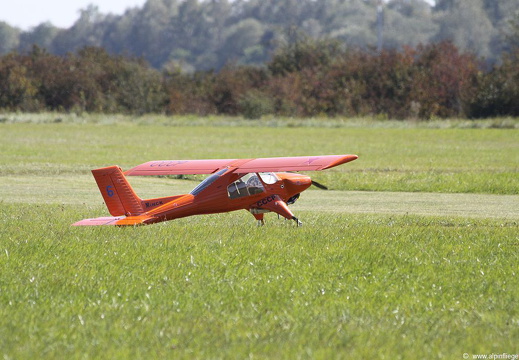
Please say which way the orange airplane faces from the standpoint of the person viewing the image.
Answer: facing away from the viewer and to the right of the viewer
